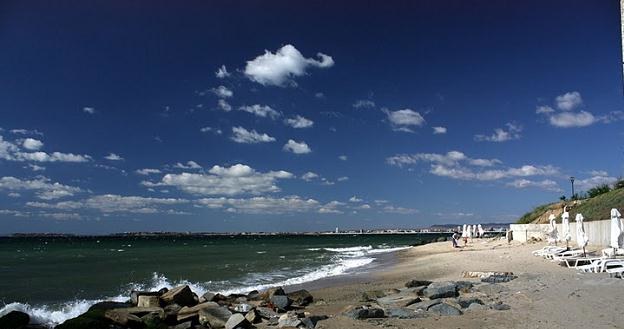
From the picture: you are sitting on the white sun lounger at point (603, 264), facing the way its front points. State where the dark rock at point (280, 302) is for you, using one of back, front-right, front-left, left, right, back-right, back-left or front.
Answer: front-left

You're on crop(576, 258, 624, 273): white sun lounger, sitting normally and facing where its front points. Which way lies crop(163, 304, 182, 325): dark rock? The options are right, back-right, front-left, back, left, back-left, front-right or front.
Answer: front-left

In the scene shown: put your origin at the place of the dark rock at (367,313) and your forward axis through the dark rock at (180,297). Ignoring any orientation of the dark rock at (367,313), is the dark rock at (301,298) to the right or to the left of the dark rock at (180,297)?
right

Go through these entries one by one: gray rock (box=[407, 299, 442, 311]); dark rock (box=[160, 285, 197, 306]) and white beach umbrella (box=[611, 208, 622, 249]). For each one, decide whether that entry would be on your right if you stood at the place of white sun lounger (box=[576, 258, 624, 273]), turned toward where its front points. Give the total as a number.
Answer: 1

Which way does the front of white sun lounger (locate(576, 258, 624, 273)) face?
to the viewer's left

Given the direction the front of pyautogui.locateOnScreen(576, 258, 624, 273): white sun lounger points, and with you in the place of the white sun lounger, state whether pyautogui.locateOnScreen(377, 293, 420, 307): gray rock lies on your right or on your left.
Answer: on your left

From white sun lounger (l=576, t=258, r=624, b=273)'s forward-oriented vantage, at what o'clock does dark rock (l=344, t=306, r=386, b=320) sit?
The dark rock is roughly at 10 o'clock from the white sun lounger.

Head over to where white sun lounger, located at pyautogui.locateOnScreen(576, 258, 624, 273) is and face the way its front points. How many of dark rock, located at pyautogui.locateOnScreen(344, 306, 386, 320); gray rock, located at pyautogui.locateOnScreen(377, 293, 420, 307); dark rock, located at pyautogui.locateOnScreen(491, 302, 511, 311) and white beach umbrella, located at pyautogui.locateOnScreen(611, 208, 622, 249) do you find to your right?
1

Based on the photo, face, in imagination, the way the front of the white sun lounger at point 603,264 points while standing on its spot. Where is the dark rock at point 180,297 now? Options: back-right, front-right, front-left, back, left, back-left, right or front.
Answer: front-left

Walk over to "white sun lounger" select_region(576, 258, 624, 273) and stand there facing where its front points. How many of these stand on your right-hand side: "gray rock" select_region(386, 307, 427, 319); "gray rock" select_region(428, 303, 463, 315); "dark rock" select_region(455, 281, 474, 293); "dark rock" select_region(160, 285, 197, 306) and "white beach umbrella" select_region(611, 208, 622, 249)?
1

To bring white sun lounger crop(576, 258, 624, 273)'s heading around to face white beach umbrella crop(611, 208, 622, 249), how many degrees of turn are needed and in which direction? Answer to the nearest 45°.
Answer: approximately 90° to its right

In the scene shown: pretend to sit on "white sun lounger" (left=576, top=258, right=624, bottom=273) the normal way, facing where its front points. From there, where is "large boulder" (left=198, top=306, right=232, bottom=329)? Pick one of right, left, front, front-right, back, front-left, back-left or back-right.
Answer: front-left

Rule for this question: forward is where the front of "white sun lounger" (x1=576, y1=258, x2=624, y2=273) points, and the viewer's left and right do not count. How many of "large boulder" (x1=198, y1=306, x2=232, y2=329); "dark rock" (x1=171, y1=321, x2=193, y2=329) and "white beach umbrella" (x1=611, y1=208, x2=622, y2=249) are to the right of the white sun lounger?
1

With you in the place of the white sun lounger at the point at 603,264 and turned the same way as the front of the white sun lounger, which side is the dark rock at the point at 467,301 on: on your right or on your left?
on your left

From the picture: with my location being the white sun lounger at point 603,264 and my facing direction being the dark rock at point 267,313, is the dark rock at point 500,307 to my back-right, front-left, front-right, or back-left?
front-left

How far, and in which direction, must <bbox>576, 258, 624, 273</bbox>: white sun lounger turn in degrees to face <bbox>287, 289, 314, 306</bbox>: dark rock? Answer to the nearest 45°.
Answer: approximately 45° to its left

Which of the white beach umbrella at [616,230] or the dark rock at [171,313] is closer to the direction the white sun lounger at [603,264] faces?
the dark rock

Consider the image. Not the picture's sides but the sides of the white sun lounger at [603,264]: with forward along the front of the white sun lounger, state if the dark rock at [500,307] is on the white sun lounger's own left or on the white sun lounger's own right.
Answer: on the white sun lounger's own left
